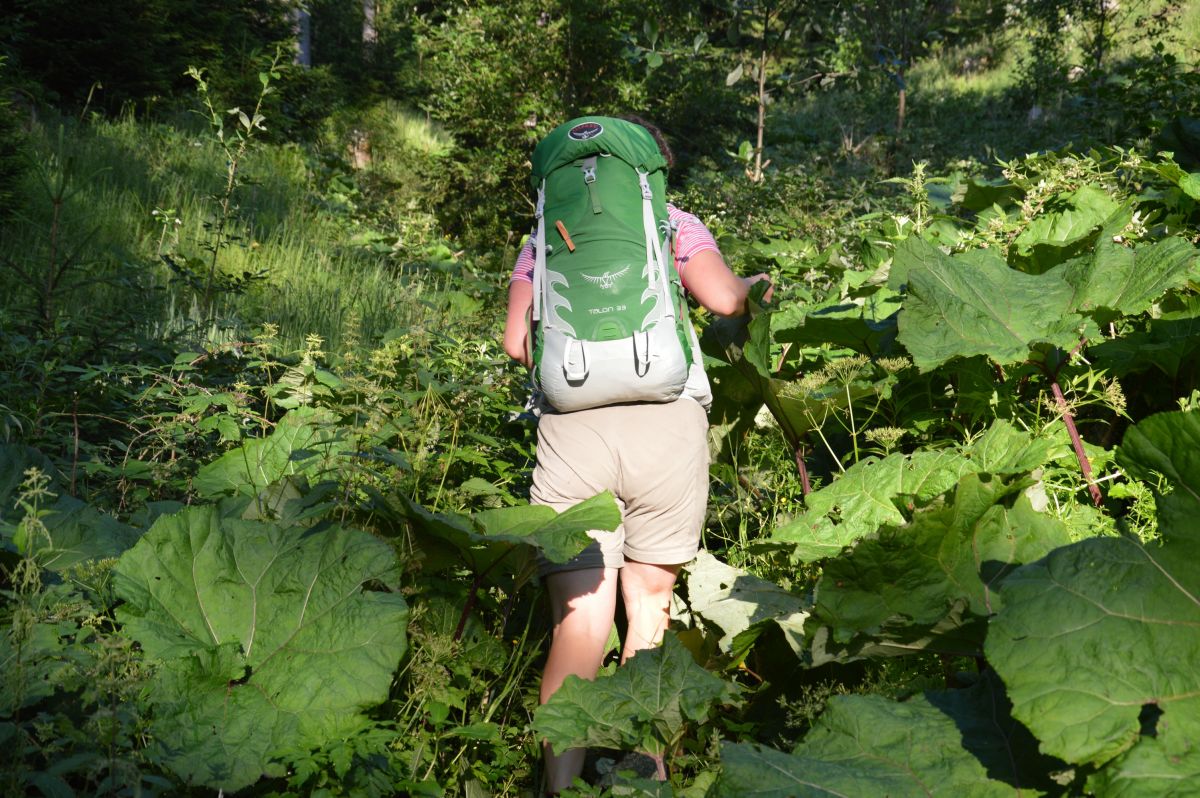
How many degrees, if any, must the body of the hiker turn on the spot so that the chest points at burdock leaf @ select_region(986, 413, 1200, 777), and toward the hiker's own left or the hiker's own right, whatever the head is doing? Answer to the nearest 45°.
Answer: approximately 135° to the hiker's own right

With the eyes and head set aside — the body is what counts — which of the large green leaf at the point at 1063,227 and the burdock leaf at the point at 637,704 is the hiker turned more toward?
the large green leaf

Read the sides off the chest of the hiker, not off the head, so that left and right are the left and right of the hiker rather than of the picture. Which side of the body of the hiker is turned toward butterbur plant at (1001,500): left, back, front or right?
right

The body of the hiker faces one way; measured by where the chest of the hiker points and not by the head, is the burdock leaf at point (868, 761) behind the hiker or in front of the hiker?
behind

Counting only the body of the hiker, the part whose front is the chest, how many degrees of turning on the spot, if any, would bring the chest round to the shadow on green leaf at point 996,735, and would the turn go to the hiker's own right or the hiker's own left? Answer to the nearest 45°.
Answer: approximately 135° to the hiker's own right

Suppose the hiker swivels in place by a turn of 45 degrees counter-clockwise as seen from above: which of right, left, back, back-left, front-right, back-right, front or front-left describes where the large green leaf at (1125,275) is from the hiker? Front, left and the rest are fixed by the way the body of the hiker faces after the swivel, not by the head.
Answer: back-right

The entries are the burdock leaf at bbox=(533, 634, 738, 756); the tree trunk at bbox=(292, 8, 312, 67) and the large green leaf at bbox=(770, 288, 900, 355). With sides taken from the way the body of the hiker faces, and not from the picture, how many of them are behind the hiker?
1

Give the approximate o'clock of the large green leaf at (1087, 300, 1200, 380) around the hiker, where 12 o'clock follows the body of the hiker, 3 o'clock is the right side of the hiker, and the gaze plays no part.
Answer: The large green leaf is roughly at 3 o'clock from the hiker.

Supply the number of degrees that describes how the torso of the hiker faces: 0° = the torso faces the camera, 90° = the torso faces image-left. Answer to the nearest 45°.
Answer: approximately 180°

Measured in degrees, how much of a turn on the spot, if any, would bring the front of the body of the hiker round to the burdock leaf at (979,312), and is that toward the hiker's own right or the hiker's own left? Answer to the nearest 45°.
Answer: approximately 90° to the hiker's own right

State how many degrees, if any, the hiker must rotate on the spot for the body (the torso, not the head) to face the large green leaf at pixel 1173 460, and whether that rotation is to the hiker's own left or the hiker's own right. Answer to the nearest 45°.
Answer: approximately 135° to the hiker's own right
